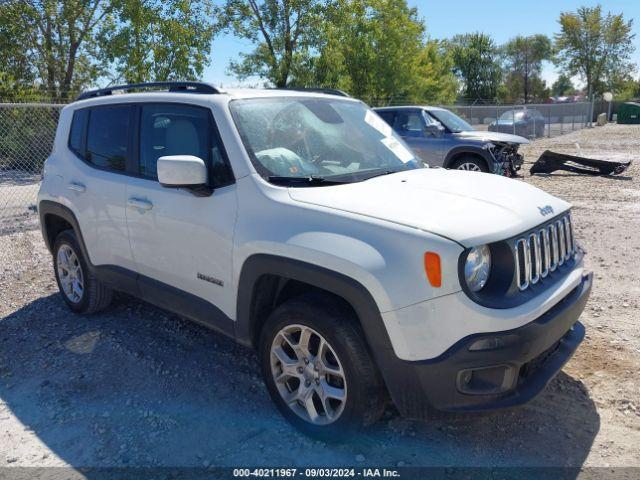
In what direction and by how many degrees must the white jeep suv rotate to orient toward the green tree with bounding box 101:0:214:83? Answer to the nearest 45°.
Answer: approximately 135° to its left

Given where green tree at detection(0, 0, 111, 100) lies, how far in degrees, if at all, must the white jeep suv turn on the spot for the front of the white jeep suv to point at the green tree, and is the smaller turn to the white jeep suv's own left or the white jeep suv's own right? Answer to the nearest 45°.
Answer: approximately 180°

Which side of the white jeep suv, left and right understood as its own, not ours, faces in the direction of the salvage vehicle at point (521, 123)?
left

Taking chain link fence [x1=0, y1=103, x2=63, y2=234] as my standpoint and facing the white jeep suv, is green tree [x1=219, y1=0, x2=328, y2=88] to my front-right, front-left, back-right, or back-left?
back-left

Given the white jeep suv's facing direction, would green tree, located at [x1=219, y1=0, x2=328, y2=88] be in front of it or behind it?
behind

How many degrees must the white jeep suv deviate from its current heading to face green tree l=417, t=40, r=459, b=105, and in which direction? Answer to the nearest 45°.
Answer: approximately 135° to its left

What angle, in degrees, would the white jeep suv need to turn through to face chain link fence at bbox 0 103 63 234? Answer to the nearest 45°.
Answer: approximately 180°

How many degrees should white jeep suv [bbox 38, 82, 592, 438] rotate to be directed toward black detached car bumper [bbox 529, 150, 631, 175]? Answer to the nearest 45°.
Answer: approximately 90° to its left

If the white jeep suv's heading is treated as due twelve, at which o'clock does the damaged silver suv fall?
The damaged silver suv is roughly at 8 o'clock from the white jeep suv.

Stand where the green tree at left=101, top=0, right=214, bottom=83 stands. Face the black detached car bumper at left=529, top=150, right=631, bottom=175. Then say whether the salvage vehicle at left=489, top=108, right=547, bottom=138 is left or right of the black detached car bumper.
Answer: left

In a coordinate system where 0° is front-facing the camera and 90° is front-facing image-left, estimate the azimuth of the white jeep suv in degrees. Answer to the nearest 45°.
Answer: approximately 315°
